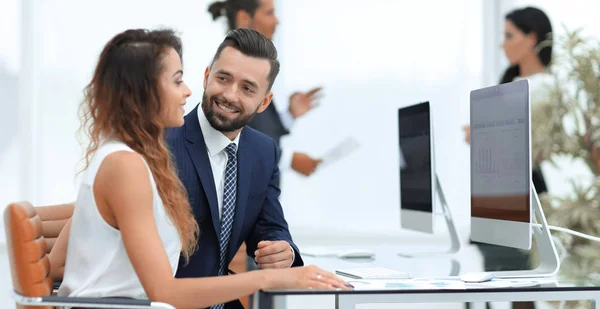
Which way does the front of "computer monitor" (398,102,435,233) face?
to the viewer's left

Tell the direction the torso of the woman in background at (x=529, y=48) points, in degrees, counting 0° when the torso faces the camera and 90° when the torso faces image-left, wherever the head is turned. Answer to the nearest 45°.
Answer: approximately 90°

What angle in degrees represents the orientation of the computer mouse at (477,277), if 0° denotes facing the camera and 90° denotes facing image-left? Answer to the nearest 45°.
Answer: approximately 270°

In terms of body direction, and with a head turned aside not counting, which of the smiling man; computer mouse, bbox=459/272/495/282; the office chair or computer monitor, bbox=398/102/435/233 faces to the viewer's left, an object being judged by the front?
the computer monitor

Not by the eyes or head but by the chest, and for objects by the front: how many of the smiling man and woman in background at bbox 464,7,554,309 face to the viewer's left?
1

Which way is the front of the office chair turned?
to the viewer's right

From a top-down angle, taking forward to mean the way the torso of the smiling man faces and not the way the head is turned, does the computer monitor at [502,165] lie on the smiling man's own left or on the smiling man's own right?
on the smiling man's own left

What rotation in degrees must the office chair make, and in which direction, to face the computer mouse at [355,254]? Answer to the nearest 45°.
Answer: approximately 45° to its left

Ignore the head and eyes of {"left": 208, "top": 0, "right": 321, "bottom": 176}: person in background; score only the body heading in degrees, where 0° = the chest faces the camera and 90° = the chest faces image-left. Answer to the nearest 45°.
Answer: approximately 270°

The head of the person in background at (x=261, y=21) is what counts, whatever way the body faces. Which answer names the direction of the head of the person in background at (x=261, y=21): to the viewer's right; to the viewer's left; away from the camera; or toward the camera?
to the viewer's right
